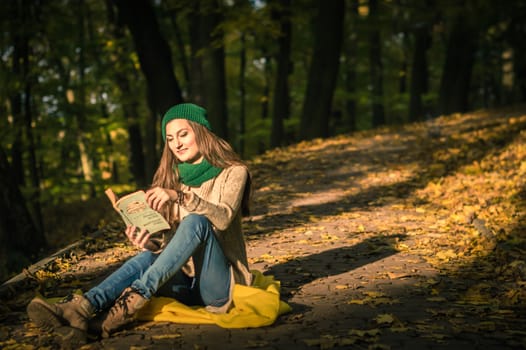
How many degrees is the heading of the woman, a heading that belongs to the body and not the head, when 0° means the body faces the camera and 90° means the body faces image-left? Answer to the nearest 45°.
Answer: approximately 45°

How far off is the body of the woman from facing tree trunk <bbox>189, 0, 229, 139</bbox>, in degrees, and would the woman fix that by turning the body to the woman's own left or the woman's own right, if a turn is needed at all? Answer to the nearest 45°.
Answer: approximately 135° to the woman's own right

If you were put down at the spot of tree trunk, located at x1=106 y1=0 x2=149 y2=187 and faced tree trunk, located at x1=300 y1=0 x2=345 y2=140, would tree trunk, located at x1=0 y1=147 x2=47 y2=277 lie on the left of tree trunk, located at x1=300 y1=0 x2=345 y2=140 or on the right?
right

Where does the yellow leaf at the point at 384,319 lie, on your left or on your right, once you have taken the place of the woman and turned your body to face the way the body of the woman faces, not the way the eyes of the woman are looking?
on your left

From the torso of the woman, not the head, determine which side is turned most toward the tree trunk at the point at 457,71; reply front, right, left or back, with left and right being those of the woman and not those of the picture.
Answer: back

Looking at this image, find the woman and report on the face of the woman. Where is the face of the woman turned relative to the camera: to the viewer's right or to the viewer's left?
to the viewer's left

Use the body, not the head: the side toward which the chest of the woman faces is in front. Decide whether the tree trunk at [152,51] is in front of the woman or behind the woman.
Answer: behind

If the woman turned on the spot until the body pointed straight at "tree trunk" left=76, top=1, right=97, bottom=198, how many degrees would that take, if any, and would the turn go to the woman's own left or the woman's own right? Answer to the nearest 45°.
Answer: approximately 135° to the woman's own right

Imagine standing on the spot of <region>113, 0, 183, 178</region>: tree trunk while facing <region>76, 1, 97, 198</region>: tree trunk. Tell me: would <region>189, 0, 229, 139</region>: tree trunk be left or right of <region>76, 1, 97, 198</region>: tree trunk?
right
